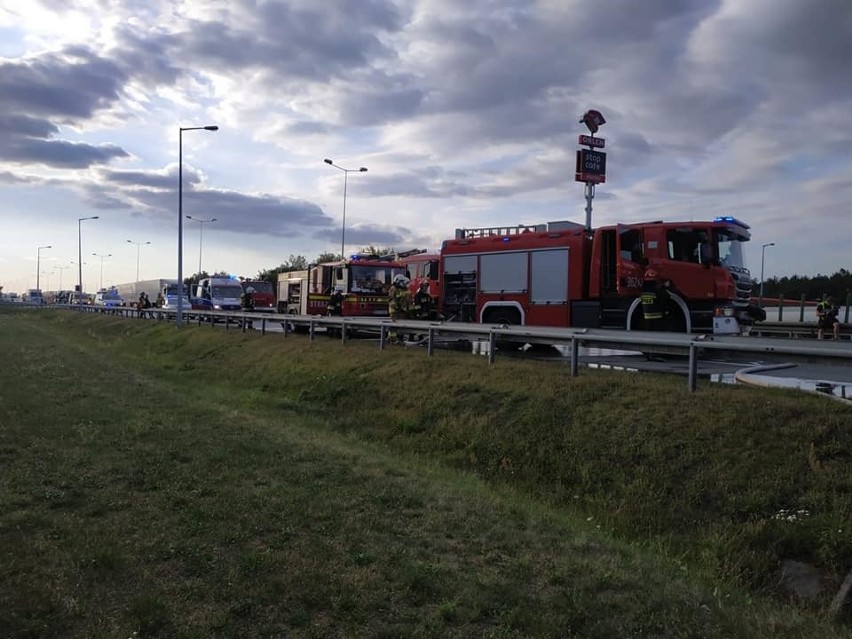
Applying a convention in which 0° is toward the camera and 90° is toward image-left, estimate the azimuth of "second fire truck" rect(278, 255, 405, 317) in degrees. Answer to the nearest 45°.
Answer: approximately 315°

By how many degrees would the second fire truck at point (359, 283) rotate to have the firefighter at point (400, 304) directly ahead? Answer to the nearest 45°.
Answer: approximately 45° to its right

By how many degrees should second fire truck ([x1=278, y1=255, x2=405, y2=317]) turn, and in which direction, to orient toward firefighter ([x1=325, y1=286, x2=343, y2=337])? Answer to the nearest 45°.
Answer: approximately 90° to its right

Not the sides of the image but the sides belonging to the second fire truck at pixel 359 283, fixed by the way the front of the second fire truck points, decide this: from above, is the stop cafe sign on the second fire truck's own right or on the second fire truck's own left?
on the second fire truck's own left

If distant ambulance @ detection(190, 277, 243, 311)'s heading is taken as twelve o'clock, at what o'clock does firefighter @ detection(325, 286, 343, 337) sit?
The firefighter is roughly at 1 o'clock from the distant ambulance.

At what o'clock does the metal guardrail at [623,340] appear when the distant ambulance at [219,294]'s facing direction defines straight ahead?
The metal guardrail is roughly at 1 o'clock from the distant ambulance.

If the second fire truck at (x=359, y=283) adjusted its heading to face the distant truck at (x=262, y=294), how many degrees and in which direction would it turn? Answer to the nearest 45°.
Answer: approximately 135° to its left

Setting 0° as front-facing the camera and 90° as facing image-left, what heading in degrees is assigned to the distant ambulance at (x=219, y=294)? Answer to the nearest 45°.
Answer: approximately 315°

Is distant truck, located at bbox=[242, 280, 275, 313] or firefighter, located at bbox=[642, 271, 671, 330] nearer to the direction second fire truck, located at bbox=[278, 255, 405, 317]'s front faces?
the firefighter
